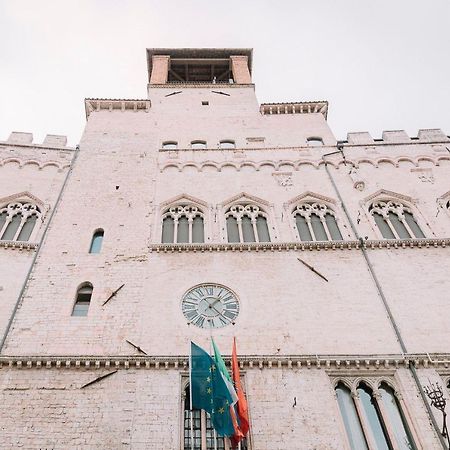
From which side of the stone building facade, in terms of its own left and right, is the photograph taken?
front
